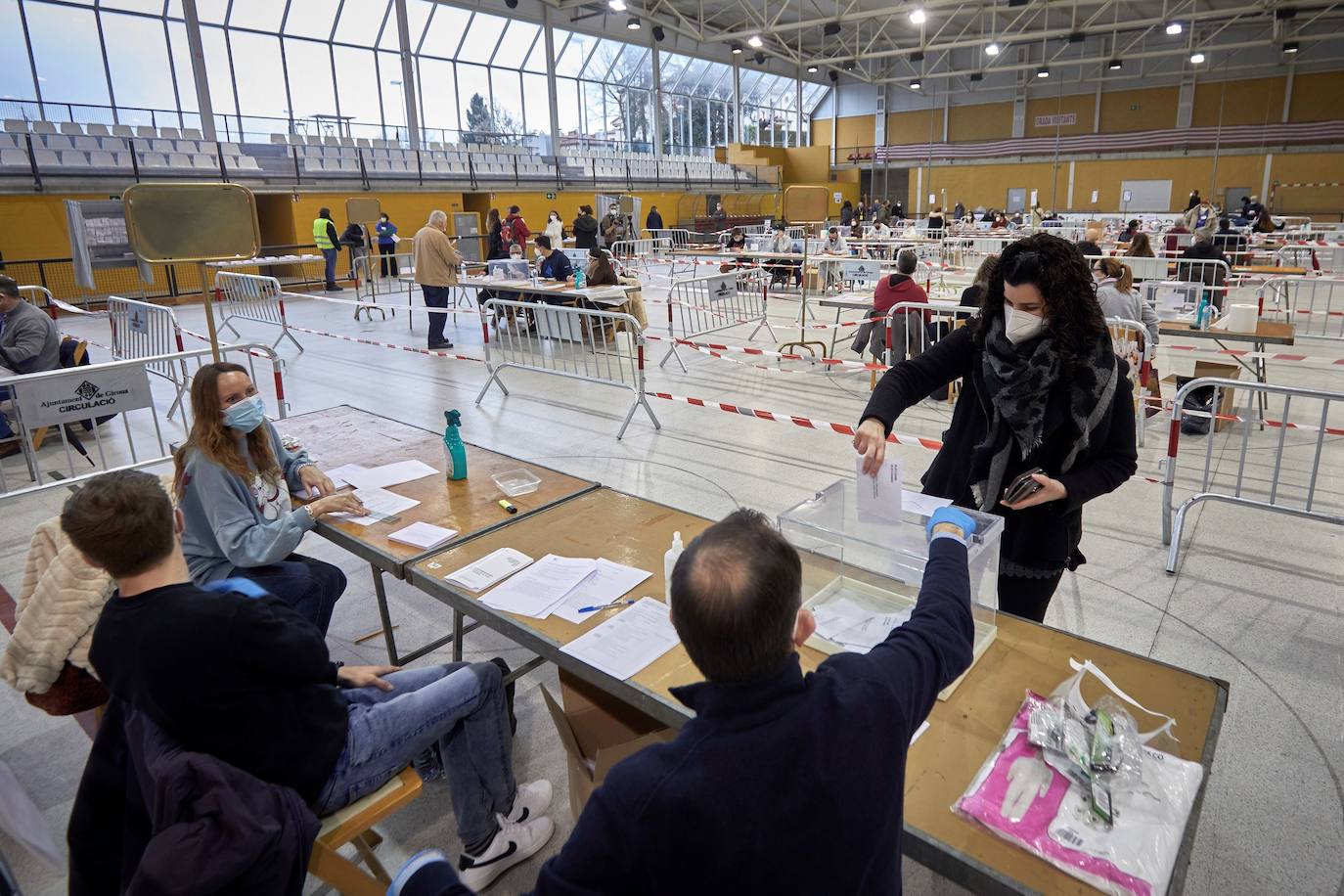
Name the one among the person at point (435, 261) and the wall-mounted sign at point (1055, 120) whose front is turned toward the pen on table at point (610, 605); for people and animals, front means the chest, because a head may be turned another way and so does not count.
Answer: the wall-mounted sign

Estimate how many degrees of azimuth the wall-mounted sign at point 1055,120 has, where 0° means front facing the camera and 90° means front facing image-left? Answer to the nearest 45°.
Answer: approximately 0°

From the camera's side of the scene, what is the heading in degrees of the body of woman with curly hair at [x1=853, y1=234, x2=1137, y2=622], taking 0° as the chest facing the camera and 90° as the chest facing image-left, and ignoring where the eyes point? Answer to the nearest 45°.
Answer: approximately 45°

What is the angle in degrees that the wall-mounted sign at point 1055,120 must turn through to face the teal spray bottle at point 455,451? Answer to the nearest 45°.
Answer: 0° — it already faces it

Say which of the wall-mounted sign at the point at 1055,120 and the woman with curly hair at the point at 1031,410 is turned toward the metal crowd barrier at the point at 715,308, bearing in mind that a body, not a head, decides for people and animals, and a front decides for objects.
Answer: the wall-mounted sign

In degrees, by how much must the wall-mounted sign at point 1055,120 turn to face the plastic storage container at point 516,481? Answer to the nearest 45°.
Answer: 0° — it already faces it

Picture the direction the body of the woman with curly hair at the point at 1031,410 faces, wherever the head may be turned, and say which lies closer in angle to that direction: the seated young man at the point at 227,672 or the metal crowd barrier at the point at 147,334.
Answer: the seated young man

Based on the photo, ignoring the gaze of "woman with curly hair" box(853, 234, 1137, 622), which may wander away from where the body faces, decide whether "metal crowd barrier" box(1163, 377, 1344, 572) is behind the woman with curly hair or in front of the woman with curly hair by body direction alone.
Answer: behind

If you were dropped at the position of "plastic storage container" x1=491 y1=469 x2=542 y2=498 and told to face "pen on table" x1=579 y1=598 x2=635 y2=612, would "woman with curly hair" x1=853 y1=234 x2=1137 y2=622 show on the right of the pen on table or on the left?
left

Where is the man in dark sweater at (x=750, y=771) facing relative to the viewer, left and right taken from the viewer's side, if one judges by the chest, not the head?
facing away from the viewer
